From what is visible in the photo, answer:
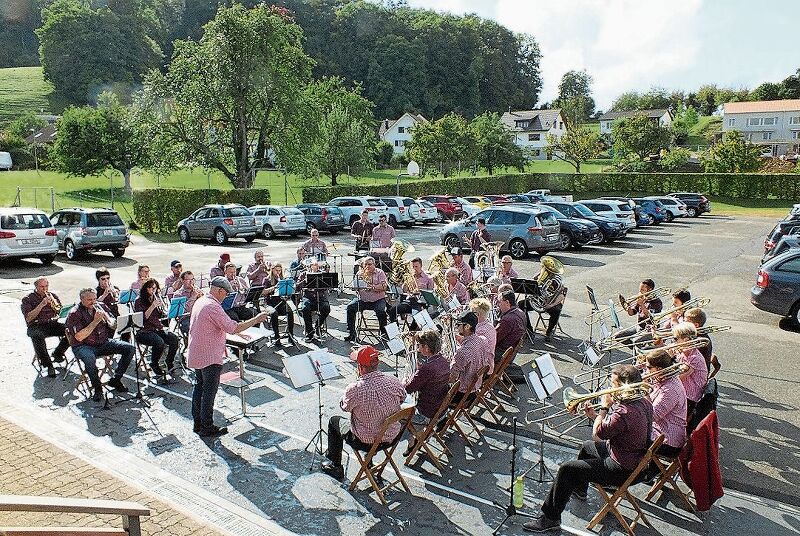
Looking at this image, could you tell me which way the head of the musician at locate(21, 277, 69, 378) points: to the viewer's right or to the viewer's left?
to the viewer's right

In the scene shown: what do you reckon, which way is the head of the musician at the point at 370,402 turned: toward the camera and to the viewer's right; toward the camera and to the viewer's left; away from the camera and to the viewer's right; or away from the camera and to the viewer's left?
away from the camera and to the viewer's left

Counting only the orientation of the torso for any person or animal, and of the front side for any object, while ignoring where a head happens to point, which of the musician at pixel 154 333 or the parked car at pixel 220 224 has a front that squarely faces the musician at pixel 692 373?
the musician at pixel 154 333

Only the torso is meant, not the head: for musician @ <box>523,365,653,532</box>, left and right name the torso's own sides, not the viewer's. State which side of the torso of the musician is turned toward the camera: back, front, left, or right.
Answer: left

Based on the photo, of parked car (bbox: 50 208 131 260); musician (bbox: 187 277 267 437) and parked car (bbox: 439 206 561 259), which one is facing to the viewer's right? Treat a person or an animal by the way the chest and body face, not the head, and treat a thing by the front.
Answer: the musician

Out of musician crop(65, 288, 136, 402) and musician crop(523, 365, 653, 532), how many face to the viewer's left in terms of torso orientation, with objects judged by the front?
1

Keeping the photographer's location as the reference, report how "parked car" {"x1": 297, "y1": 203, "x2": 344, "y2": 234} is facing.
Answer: facing away from the viewer and to the left of the viewer

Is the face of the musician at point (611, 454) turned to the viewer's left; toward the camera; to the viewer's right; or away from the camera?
to the viewer's left

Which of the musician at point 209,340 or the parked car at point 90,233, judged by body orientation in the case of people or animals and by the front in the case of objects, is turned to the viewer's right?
the musician

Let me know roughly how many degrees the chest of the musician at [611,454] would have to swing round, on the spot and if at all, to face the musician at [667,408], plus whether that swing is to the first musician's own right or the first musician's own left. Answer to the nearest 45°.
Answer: approximately 135° to the first musician's own right
